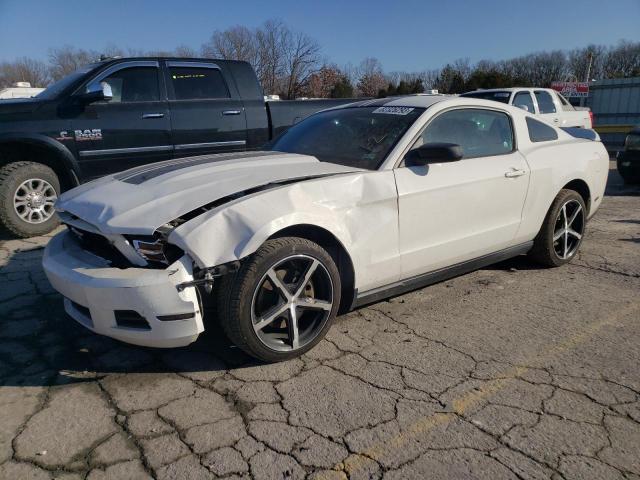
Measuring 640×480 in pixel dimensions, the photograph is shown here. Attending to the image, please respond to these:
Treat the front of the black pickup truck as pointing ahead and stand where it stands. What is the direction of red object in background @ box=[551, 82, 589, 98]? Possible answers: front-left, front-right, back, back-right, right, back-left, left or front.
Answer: back-right

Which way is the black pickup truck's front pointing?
to the viewer's left

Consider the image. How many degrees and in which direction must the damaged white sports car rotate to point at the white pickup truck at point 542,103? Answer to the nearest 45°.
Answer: approximately 180°

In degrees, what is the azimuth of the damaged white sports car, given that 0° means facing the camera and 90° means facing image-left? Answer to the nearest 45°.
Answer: approximately 45°

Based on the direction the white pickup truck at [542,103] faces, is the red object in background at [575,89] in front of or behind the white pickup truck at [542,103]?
behind

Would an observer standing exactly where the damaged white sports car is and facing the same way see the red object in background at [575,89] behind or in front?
behind

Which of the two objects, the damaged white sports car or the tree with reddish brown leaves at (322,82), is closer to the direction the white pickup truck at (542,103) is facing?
the damaged white sports car

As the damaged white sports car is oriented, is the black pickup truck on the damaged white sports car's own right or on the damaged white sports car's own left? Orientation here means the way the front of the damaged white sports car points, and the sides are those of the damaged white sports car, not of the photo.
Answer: on the damaged white sports car's own right

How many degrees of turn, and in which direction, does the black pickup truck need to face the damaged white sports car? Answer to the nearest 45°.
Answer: approximately 90° to its left
